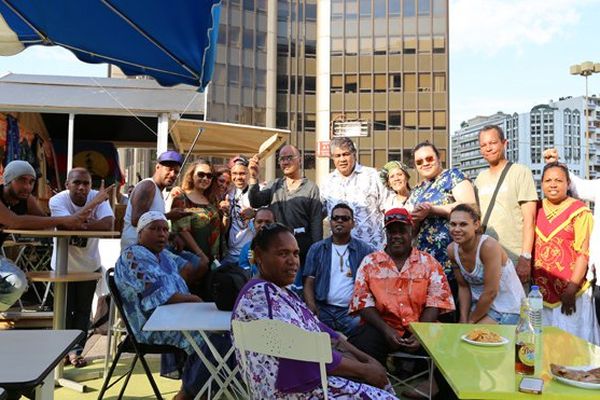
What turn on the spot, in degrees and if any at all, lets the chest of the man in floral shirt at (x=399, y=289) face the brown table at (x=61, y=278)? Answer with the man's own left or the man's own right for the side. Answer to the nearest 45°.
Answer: approximately 90° to the man's own right

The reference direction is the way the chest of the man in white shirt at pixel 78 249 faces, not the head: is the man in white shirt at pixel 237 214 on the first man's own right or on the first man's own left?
on the first man's own left

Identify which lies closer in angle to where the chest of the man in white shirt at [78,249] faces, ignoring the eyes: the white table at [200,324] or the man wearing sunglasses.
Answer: the white table

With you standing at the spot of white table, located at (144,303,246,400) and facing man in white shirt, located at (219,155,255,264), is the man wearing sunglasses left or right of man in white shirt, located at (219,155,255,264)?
right

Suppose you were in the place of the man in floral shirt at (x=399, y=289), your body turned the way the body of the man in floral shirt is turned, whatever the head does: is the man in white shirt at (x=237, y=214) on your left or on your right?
on your right

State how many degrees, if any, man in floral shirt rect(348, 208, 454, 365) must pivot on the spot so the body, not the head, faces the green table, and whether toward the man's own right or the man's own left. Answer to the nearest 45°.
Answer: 0° — they already face it

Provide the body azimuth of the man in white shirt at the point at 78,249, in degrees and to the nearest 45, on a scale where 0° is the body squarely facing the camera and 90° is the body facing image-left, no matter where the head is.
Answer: approximately 0°

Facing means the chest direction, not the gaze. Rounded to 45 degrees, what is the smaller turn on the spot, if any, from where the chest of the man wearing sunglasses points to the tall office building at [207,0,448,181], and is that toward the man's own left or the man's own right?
approximately 180°

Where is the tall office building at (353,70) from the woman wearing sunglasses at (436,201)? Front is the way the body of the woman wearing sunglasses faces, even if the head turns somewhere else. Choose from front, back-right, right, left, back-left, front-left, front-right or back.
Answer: back-right

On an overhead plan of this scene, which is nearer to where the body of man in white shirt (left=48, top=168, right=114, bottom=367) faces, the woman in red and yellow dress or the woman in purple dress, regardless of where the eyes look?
the woman in purple dress
